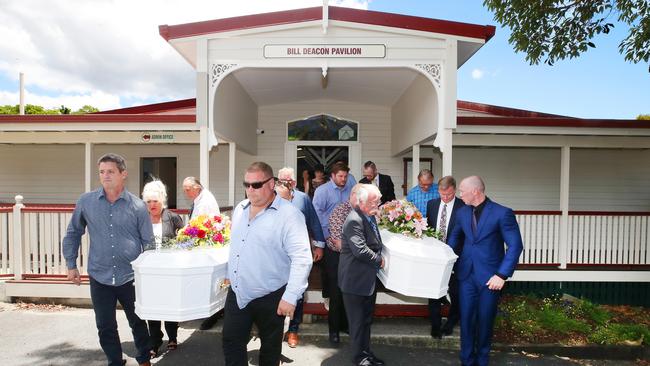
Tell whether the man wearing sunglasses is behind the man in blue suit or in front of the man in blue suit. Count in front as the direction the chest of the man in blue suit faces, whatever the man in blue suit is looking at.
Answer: in front

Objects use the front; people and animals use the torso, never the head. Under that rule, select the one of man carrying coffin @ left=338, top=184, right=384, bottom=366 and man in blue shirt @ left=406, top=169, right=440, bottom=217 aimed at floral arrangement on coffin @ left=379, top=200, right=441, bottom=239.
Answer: the man in blue shirt

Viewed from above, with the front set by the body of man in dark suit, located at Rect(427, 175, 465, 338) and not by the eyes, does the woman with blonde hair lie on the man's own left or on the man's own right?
on the man's own right

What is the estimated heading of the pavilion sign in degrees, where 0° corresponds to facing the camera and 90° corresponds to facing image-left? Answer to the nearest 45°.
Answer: approximately 0°

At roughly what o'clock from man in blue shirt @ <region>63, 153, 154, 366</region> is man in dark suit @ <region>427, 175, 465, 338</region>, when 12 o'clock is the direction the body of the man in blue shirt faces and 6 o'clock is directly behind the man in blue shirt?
The man in dark suit is roughly at 9 o'clock from the man in blue shirt.

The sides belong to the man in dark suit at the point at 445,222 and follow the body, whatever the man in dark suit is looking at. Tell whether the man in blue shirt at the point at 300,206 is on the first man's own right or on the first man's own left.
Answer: on the first man's own right

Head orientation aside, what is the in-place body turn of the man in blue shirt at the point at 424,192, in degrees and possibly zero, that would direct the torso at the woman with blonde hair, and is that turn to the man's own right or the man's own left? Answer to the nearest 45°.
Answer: approximately 45° to the man's own right

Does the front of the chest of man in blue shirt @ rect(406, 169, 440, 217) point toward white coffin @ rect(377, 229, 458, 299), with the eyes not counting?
yes

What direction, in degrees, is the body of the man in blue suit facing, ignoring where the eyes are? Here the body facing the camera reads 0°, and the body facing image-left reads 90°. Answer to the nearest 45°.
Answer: approximately 45°
